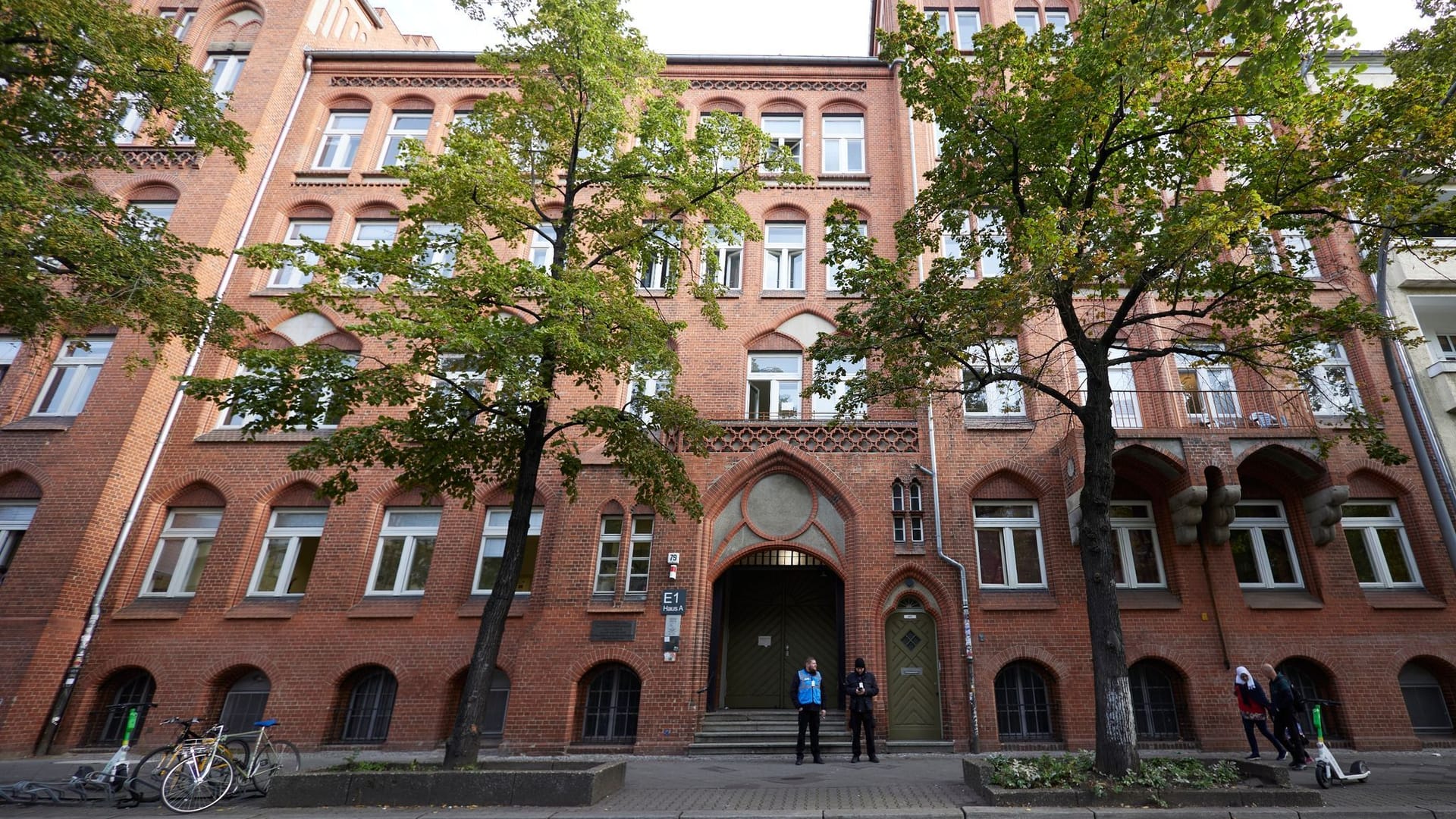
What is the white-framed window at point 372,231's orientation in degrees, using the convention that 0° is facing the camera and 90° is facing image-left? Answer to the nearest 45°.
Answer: approximately 0°

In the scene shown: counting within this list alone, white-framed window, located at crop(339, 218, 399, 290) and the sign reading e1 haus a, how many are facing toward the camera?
2

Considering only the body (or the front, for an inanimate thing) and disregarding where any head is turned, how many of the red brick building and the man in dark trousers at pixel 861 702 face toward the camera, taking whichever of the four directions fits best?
2

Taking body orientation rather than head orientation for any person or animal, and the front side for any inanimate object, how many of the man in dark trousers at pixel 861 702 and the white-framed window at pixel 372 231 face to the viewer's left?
0

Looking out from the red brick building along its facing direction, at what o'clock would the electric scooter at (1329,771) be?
The electric scooter is roughly at 10 o'clock from the red brick building.

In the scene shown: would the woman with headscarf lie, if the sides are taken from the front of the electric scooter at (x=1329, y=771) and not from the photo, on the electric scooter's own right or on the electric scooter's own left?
on the electric scooter's own right

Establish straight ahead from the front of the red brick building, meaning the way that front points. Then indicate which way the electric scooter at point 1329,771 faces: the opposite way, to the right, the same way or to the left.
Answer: to the right
